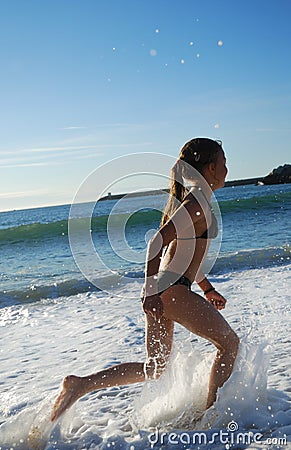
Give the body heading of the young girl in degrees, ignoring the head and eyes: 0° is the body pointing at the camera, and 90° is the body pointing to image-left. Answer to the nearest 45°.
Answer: approximately 270°

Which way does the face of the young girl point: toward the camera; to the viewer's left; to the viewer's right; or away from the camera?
to the viewer's right
